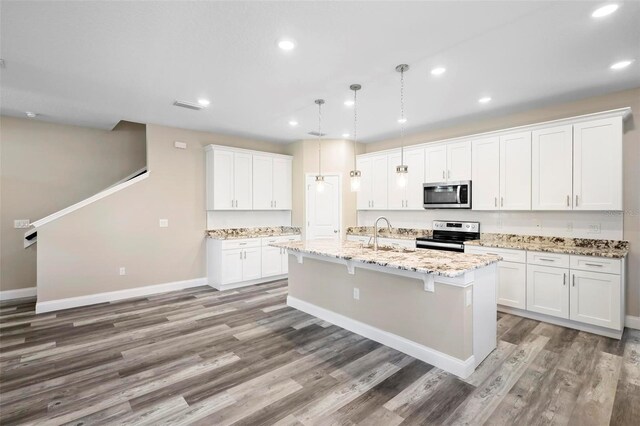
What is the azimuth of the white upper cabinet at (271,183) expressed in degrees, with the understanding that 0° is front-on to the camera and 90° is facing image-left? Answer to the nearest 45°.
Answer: approximately 315°

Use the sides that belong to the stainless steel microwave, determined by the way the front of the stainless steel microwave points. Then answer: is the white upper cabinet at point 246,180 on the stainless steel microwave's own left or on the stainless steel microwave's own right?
on the stainless steel microwave's own right

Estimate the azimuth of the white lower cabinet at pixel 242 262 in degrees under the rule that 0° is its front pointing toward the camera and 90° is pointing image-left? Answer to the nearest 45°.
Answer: approximately 315°

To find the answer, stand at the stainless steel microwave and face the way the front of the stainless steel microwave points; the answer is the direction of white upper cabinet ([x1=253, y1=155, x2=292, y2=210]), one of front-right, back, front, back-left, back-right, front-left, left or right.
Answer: right

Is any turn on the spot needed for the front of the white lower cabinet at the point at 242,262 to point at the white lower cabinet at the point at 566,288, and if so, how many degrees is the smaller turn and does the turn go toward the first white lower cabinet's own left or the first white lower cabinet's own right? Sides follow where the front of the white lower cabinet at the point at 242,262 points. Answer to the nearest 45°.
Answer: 0° — it already faces it

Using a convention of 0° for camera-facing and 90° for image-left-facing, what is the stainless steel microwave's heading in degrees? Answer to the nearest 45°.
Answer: approximately 0°

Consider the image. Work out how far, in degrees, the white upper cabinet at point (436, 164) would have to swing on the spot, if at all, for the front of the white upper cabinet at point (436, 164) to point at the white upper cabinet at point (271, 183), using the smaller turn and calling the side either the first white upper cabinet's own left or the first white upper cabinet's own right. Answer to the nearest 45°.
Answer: approximately 45° to the first white upper cabinet's own right

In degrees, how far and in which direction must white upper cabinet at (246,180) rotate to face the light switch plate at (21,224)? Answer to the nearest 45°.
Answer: approximately 135° to its right
